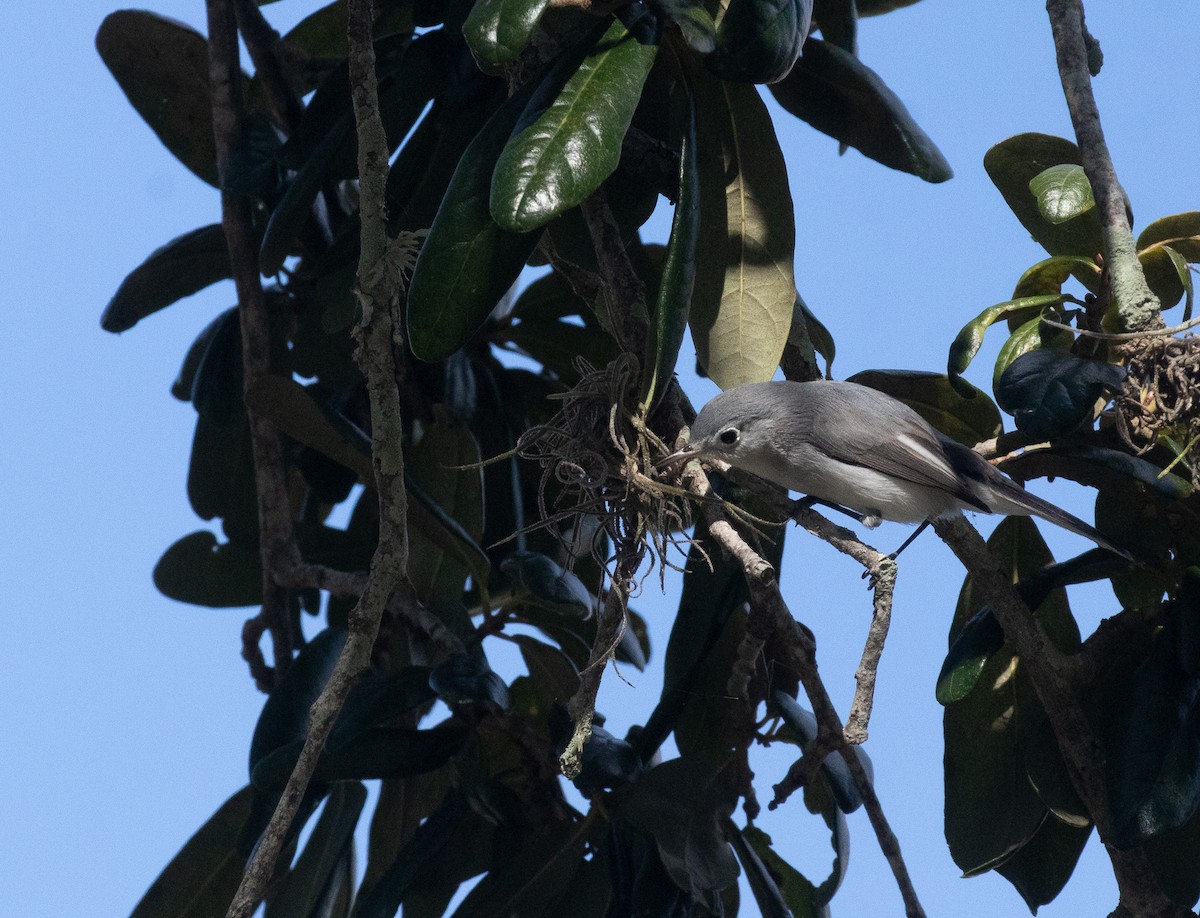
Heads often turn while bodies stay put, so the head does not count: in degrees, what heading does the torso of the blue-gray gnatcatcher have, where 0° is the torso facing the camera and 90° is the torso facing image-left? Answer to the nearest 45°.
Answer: approximately 90°

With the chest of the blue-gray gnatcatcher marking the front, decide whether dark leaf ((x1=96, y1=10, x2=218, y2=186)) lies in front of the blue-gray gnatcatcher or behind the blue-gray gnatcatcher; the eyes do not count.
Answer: in front

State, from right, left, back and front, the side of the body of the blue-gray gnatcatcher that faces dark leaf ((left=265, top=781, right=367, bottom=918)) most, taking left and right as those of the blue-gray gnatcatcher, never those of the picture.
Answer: front
